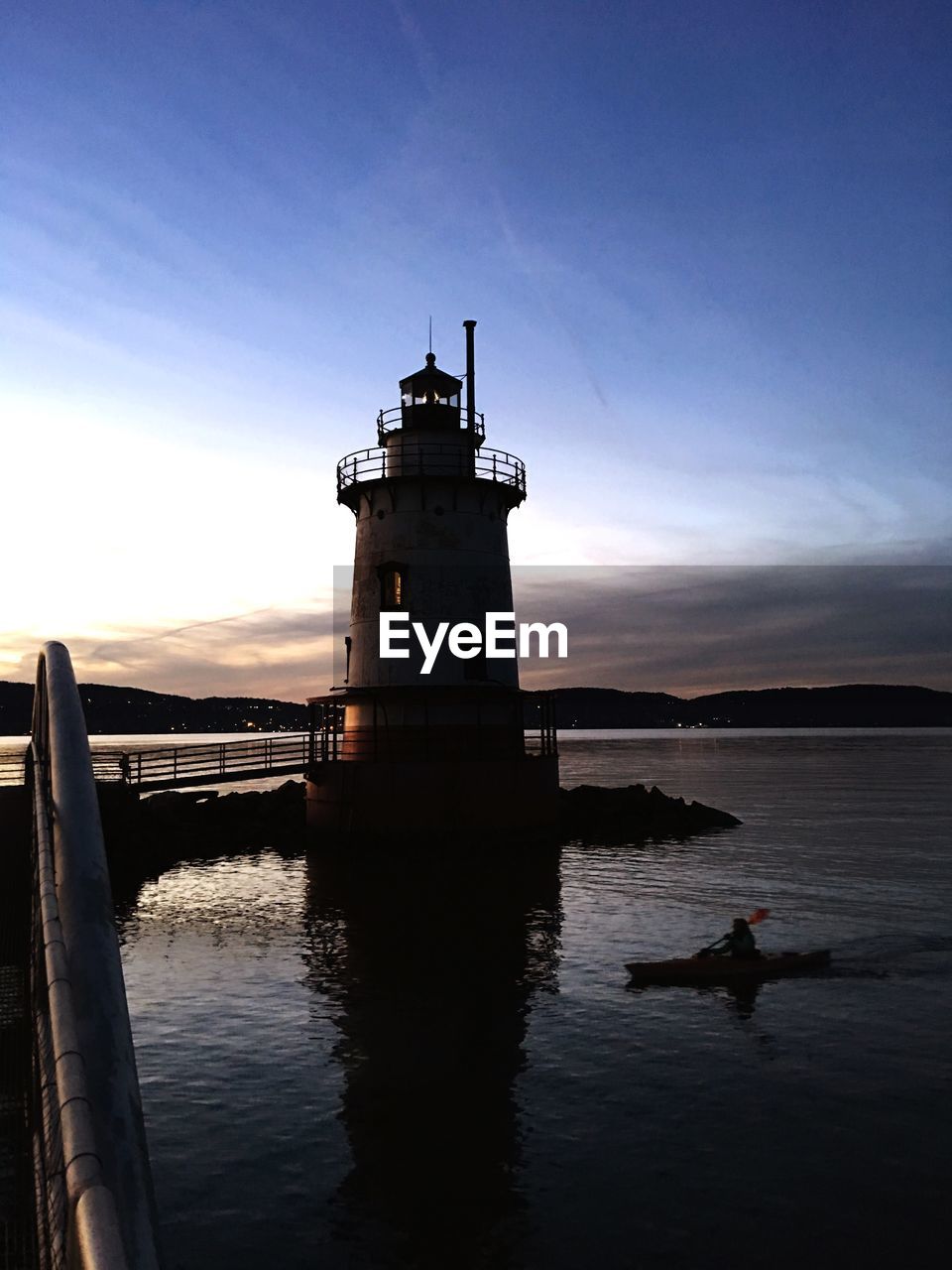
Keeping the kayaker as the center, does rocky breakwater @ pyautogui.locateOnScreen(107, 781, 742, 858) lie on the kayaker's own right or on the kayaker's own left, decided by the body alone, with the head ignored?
on the kayaker's own right

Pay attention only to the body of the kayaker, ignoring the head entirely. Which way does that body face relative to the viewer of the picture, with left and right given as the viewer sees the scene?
facing to the left of the viewer
